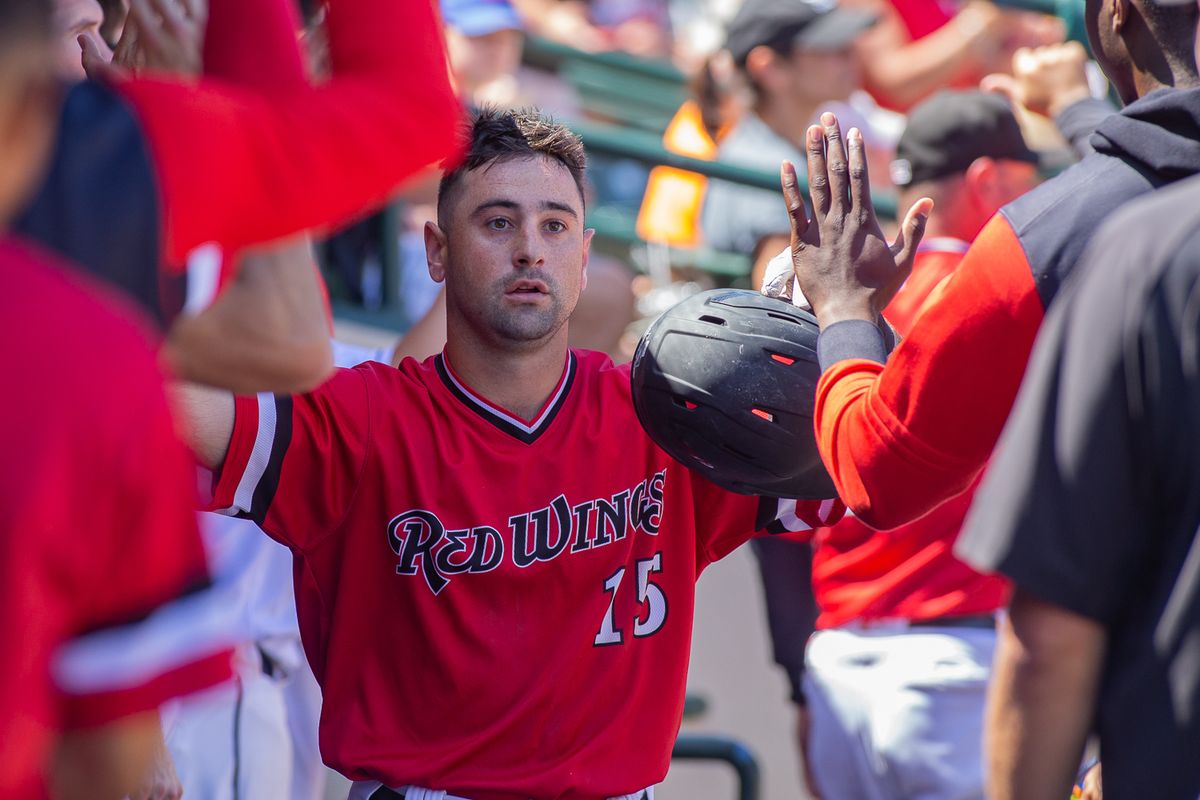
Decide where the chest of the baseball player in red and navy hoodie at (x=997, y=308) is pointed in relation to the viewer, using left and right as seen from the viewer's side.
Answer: facing away from the viewer and to the left of the viewer

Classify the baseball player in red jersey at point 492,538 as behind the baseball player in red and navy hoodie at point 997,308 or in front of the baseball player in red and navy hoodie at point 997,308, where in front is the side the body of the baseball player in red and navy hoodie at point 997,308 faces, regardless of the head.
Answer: in front

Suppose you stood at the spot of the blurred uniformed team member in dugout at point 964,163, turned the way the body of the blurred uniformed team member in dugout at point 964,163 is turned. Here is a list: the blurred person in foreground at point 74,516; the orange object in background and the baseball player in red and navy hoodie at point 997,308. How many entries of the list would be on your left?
1

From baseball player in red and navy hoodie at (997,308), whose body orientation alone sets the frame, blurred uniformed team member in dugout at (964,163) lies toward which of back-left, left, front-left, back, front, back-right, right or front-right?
front-right

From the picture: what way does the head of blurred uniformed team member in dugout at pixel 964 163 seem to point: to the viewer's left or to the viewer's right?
to the viewer's left

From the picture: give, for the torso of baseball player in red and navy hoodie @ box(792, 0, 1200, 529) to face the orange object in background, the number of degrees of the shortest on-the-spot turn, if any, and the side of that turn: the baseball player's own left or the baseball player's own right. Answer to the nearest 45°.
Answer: approximately 45° to the baseball player's own right

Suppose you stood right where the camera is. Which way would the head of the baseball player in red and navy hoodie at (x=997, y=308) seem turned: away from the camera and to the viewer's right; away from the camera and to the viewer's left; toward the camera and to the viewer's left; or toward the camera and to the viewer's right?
away from the camera and to the viewer's left
